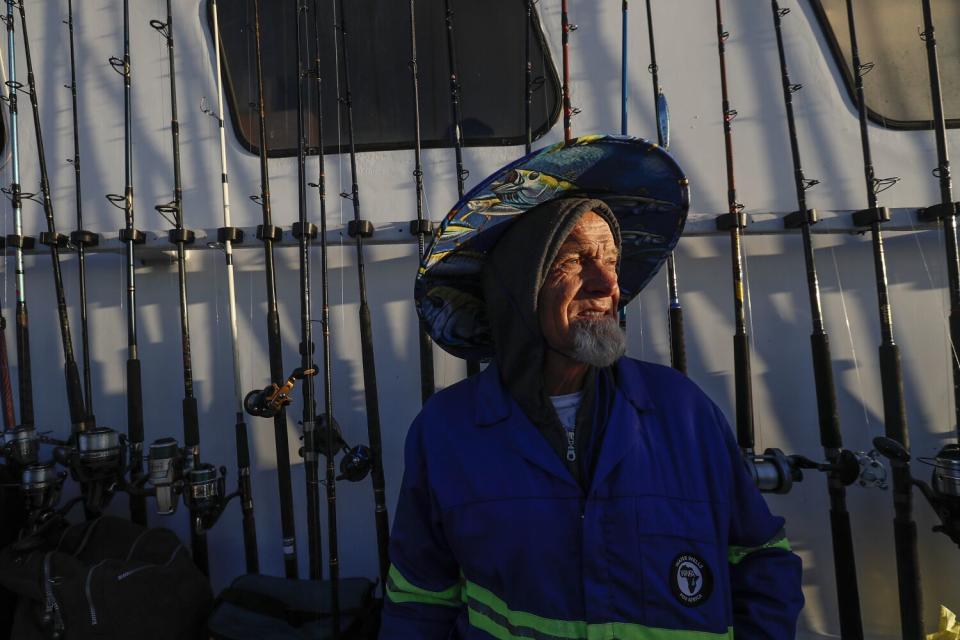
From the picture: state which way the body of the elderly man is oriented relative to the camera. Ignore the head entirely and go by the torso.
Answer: toward the camera

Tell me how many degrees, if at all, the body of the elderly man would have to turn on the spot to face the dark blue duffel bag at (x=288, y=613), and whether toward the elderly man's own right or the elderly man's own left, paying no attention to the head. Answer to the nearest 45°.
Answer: approximately 135° to the elderly man's own right

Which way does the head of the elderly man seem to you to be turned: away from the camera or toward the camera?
toward the camera

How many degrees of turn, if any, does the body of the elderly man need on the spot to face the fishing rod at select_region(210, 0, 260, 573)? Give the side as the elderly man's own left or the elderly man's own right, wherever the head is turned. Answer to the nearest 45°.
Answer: approximately 135° to the elderly man's own right

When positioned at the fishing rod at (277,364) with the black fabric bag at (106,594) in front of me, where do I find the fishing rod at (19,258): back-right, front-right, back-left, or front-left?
front-right

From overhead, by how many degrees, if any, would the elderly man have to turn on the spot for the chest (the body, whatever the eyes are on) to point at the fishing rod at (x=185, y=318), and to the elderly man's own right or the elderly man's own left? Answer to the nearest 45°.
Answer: approximately 135° to the elderly man's own right

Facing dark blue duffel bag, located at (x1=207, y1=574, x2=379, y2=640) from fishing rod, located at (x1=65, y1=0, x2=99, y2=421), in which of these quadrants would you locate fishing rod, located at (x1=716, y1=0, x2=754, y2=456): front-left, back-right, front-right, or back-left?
front-left

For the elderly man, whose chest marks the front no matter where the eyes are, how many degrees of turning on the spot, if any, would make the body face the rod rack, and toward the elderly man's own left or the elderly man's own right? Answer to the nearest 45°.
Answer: approximately 135° to the elderly man's own right

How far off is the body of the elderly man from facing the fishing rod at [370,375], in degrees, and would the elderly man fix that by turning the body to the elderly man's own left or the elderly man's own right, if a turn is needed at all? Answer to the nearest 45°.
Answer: approximately 135° to the elderly man's own right
